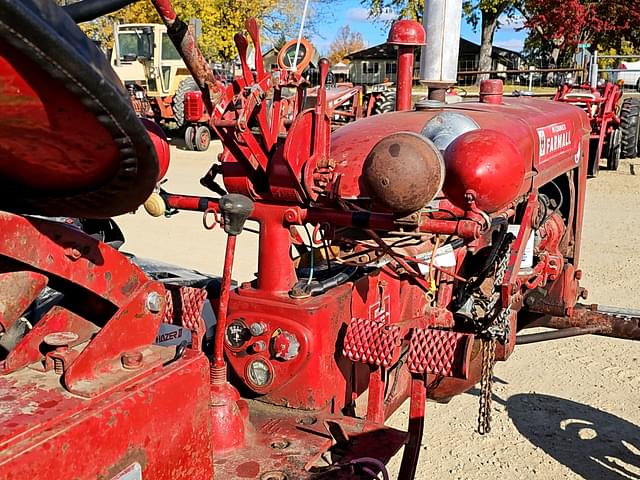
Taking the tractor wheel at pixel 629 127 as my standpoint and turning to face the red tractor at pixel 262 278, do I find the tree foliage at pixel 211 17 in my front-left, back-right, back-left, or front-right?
back-right

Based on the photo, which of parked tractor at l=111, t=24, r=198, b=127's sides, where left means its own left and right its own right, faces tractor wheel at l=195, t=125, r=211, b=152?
left

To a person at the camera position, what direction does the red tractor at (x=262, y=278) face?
facing away from the viewer and to the right of the viewer

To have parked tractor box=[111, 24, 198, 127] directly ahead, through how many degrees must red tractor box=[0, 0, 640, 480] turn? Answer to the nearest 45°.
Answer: approximately 45° to its left

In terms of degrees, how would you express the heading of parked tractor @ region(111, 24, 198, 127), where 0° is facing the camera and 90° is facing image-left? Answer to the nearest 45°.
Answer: approximately 45°

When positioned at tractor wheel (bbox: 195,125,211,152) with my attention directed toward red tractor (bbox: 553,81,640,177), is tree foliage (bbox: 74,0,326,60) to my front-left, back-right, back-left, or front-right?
back-left

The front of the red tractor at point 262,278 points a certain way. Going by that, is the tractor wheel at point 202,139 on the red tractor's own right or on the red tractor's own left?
on the red tractor's own left

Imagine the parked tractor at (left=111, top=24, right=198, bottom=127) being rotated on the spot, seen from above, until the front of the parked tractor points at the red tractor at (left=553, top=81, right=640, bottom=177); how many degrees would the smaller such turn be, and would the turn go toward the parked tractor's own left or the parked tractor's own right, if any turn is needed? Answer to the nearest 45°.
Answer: approximately 90° to the parked tractor's own left

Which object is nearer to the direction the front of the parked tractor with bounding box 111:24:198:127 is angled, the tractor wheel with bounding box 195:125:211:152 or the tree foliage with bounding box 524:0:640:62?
the tractor wheel

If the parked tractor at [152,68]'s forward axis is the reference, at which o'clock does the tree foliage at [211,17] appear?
The tree foliage is roughly at 5 o'clock from the parked tractor.

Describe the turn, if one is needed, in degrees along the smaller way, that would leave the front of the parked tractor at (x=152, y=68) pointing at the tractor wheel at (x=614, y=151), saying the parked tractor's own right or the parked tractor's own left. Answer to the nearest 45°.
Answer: approximately 90° to the parked tractor's own left

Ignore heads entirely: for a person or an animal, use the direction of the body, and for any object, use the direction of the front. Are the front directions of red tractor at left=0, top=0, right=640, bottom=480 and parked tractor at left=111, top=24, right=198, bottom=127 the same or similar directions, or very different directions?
very different directions

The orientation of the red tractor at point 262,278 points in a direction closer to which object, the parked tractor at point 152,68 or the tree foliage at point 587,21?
the tree foliage

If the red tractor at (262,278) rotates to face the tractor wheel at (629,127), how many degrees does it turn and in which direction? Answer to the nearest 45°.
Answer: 0° — it already faces it

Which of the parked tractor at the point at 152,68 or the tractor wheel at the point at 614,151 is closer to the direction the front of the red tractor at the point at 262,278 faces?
the tractor wheel
